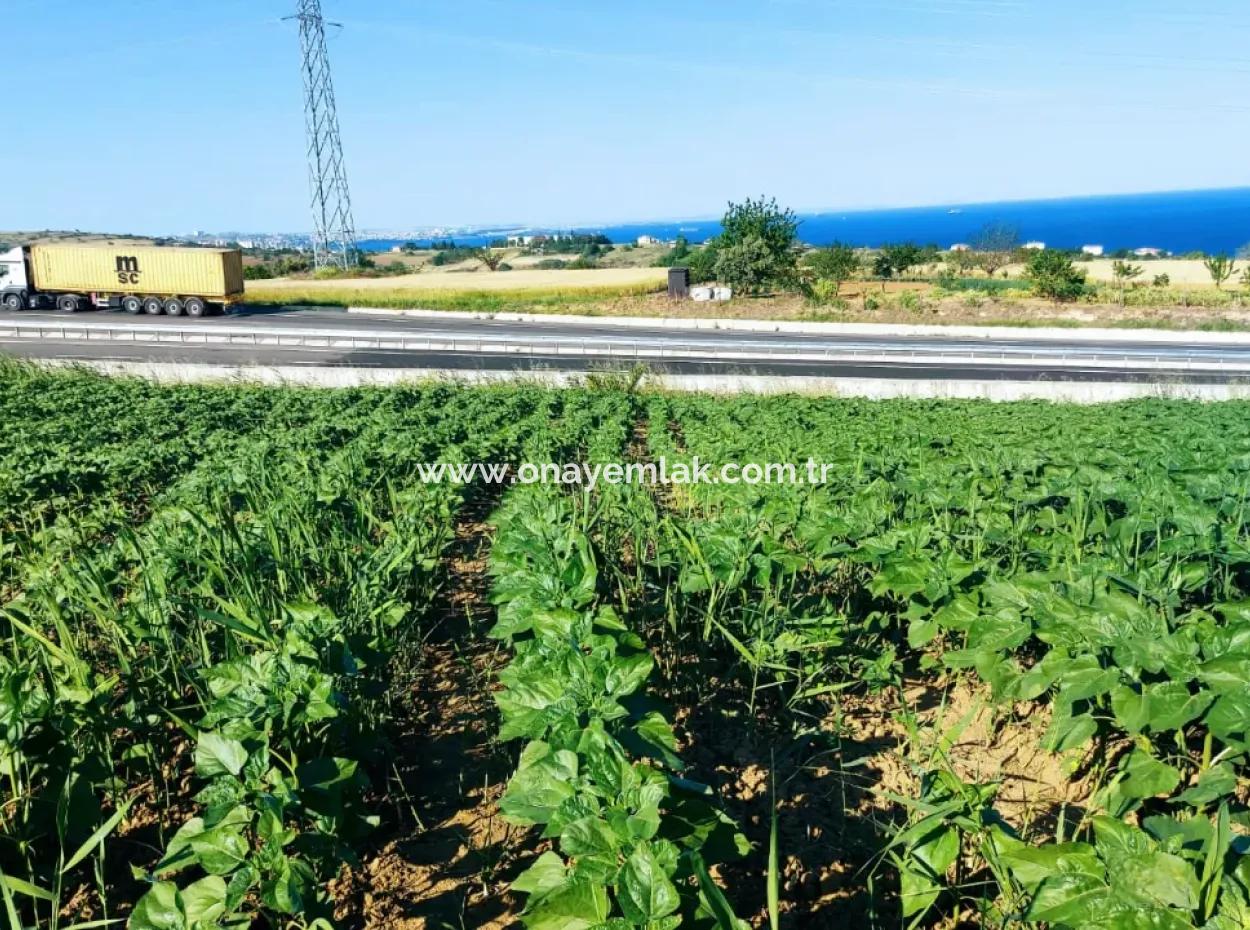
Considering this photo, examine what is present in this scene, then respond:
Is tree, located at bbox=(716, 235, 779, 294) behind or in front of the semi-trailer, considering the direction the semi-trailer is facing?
behind

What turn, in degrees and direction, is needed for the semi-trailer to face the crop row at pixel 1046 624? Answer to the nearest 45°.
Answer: approximately 90° to its left

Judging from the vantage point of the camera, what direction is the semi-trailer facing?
facing to the left of the viewer

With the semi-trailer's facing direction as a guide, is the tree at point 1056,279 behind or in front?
behind

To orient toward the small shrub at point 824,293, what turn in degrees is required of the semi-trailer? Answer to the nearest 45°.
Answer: approximately 180°

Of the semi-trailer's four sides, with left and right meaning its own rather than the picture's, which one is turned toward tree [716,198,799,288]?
back

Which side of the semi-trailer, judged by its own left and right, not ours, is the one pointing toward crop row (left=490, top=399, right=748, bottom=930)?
left

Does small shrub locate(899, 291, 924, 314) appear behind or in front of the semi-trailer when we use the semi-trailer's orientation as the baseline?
behind
